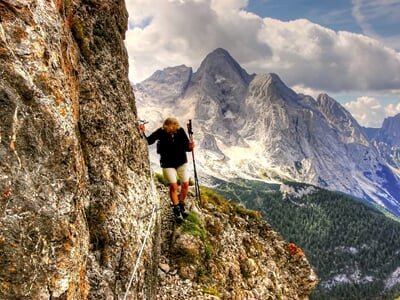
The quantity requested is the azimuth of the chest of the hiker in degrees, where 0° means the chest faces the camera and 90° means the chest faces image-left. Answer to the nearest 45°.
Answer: approximately 0°
